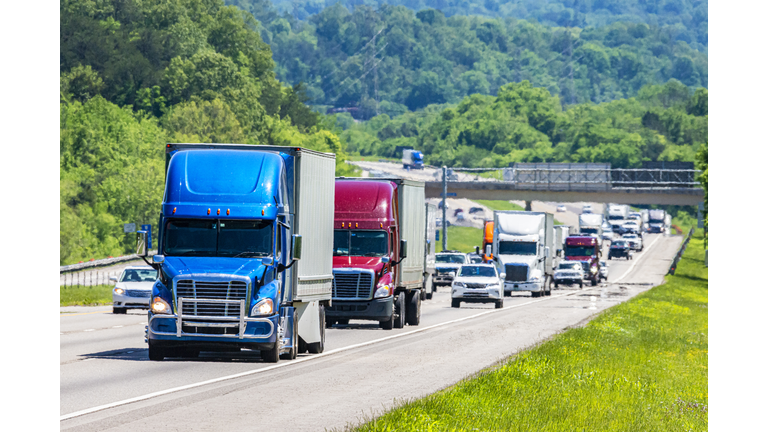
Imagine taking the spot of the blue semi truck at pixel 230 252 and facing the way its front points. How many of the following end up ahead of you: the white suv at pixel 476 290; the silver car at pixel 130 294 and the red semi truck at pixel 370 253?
0

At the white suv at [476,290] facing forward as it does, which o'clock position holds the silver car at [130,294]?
The silver car is roughly at 2 o'clock from the white suv.

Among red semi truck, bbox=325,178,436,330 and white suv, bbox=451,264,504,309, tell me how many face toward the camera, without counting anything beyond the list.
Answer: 2

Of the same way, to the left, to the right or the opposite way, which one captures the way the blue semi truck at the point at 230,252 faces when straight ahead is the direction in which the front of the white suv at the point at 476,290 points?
the same way

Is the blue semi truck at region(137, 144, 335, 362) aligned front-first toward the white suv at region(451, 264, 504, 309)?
no

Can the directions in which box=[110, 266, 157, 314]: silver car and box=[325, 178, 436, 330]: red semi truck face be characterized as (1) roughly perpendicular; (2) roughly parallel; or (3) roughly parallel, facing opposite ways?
roughly parallel

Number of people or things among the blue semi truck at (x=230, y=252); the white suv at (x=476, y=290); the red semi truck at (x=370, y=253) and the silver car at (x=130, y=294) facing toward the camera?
4

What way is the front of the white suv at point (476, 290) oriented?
toward the camera

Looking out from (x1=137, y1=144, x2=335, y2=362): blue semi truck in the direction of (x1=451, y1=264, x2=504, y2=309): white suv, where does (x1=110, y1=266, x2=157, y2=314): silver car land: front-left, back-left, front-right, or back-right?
front-left

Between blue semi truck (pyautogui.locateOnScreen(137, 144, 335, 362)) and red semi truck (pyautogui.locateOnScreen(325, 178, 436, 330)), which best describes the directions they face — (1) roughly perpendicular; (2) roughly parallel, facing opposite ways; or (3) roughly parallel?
roughly parallel

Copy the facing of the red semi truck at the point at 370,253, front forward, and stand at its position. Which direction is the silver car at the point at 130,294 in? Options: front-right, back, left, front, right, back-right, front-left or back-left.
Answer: back-right

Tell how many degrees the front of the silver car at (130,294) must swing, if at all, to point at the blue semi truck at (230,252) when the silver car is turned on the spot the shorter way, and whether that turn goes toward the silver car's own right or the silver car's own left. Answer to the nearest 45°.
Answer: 0° — it already faces it

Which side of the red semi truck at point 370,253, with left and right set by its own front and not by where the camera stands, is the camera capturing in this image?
front

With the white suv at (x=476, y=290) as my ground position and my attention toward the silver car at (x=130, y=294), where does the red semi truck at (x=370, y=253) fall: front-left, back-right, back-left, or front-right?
front-left

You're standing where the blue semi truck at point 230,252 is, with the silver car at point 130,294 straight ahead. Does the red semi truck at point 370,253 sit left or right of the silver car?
right

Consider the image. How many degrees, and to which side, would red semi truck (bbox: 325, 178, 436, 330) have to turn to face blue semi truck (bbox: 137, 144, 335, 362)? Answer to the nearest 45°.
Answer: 0° — it already faces it
